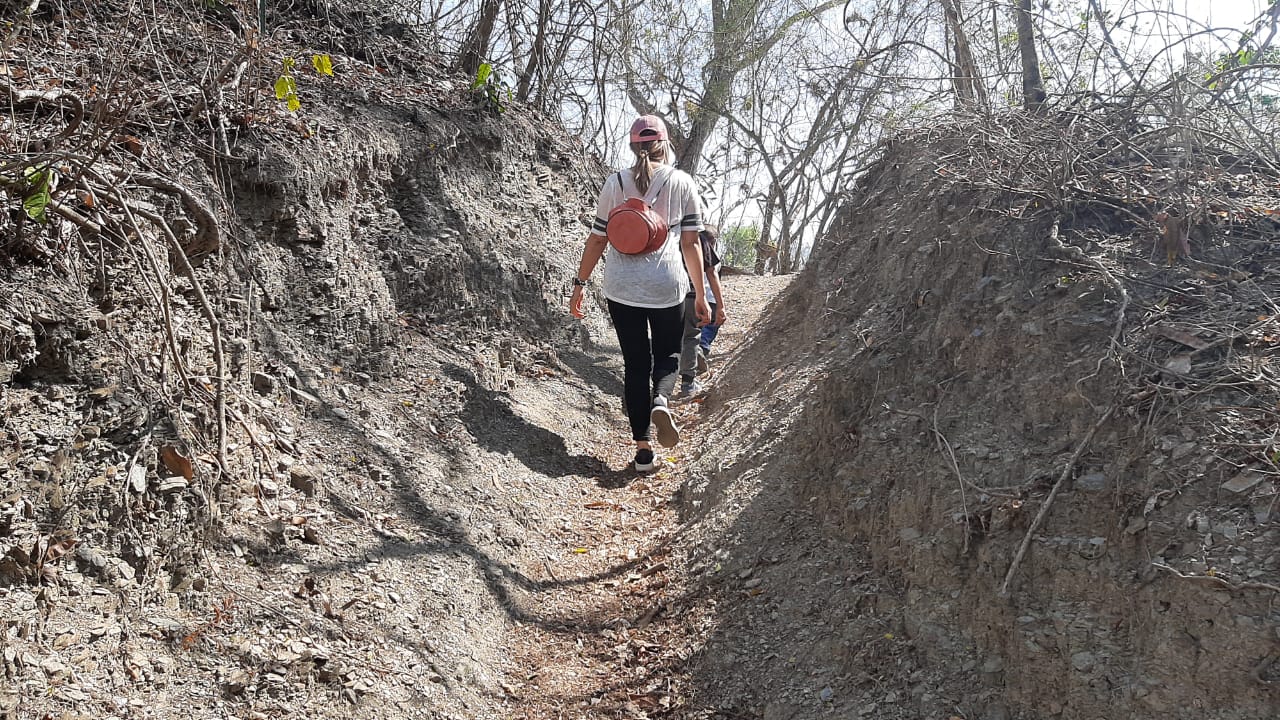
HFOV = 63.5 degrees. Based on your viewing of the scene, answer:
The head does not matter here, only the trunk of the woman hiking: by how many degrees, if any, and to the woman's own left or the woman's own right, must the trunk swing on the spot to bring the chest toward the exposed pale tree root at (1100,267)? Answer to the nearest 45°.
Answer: approximately 135° to the woman's own right

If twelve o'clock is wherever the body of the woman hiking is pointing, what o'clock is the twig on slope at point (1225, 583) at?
The twig on slope is roughly at 5 o'clock from the woman hiking.

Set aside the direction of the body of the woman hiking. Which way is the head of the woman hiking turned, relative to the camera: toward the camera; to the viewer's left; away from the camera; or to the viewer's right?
away from the camera

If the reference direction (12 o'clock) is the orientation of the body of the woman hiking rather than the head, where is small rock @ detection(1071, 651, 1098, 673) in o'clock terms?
The small rock is roughly at 5 o'clock from the woman hiking.

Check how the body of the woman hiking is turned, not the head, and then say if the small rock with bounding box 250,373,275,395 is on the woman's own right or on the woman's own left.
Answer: on the woman's own left

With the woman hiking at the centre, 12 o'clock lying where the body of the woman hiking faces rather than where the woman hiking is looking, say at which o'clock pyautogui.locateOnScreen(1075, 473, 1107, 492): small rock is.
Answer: The small rock is roughly at 5 o'clock from the woman hiking.

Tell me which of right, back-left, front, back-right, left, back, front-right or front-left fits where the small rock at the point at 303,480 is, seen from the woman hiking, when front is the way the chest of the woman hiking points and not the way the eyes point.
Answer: back-left

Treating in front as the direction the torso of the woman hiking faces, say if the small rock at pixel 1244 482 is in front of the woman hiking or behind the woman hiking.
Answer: behind

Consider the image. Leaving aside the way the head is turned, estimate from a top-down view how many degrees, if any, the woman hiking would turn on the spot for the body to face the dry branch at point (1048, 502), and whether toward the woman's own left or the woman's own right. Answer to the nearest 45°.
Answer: approximately 135° to the woman's own right

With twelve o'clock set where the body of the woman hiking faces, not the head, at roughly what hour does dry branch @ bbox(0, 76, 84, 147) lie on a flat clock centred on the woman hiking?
The dry branch is roughly at 8 o'clock from the woman hiking.

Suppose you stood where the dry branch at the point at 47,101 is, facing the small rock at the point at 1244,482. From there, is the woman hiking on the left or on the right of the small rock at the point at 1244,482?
left

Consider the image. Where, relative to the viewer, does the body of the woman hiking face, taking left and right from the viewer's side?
facing away from the viewer
